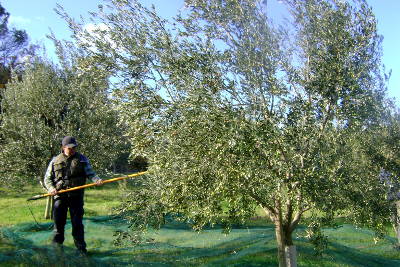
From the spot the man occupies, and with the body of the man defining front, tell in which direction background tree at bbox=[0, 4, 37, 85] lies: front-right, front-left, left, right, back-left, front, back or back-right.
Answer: back

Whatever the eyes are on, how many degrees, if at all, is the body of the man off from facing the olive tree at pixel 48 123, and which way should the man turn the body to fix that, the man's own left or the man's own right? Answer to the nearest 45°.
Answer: approximately 180°

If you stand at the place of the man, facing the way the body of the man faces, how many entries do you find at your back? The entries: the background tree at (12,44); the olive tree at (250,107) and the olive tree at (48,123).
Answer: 2

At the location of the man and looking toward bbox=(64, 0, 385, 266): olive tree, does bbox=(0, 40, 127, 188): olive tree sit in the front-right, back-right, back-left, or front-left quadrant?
back-left

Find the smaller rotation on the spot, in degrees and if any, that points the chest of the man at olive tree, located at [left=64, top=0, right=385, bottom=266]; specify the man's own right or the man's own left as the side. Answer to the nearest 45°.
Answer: approximately 45° to the man's own left

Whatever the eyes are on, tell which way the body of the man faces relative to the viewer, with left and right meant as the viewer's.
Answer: facing the viewer
